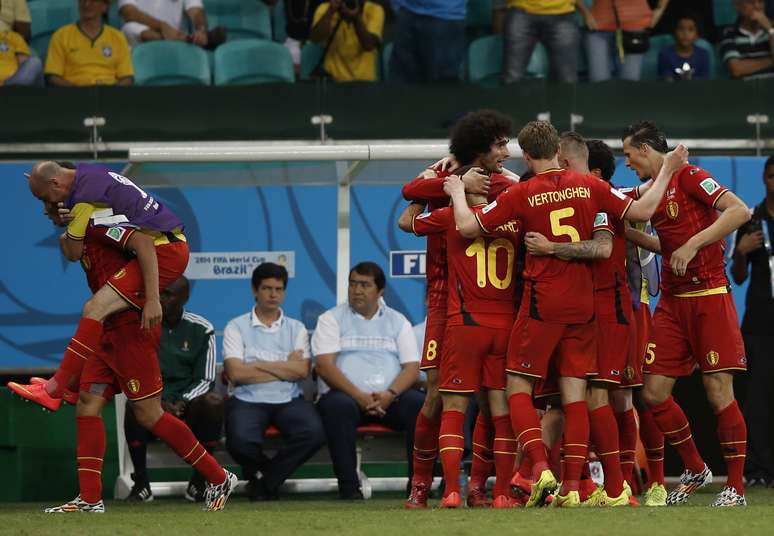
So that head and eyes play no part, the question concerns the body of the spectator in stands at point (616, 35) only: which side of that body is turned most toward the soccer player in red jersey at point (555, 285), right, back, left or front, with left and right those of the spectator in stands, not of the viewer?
front

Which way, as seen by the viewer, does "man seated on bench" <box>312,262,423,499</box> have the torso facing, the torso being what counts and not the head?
toward the camera

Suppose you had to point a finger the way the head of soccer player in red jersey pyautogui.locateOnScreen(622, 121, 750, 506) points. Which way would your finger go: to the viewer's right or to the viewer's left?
to the viewer's left

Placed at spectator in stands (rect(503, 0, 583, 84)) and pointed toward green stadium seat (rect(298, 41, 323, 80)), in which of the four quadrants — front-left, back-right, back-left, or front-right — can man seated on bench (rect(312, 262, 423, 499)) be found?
front-left

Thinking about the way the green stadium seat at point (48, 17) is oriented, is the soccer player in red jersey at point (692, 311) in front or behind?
in front

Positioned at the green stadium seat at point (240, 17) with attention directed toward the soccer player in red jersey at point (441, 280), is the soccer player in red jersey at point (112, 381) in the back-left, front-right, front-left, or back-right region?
front-right

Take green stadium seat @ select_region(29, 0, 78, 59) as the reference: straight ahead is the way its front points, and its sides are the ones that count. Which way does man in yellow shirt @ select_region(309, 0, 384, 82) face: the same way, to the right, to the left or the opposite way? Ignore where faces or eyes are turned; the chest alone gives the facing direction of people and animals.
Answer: the same way

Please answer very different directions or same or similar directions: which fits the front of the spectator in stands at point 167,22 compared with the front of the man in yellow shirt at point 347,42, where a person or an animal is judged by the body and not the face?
same or similar directions

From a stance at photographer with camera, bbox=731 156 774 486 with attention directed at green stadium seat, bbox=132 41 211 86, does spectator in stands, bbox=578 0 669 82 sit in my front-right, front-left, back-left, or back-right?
front-right

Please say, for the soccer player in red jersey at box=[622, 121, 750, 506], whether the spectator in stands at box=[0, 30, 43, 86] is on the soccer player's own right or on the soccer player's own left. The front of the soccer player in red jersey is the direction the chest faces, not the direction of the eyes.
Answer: on the soccer player's own right

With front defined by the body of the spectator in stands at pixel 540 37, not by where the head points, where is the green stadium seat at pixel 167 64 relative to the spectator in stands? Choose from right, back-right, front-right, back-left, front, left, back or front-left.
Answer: right

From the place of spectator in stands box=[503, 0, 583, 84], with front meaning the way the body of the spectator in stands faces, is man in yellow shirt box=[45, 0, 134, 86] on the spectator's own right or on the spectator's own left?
on the spectator's own right

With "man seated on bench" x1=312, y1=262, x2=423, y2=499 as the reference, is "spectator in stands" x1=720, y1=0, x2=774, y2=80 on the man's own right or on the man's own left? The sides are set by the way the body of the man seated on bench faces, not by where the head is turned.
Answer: on the man's own left

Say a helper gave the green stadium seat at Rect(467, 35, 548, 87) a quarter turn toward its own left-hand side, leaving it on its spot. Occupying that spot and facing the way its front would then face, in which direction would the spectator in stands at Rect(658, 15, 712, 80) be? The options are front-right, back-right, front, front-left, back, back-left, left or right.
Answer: front

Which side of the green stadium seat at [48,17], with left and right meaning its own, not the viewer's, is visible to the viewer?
front

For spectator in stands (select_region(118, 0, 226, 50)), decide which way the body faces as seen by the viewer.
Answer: toward the camera

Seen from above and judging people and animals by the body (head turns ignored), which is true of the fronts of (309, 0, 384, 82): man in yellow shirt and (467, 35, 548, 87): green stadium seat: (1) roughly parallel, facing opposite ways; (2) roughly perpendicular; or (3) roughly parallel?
roughly parallel

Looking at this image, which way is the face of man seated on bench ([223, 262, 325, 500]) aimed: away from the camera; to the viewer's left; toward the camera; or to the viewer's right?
toward the camera

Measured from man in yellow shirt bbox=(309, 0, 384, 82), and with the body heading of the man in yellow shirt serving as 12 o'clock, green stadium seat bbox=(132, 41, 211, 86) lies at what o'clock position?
The green stadium seat is roughly at 3 o'clock from the man in yellow shirt.
